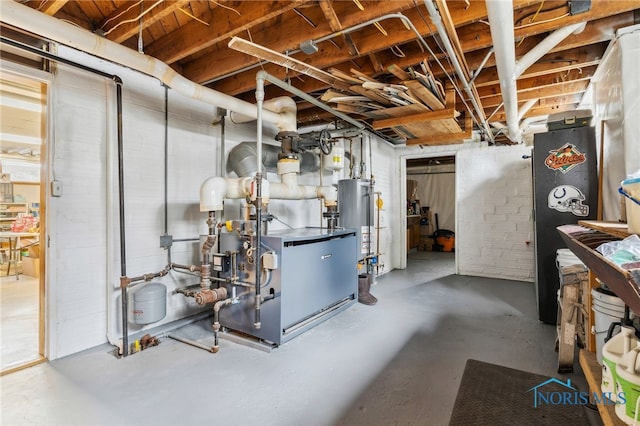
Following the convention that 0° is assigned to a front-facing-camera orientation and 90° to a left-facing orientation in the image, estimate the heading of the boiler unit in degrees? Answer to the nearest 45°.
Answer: approximately 315°

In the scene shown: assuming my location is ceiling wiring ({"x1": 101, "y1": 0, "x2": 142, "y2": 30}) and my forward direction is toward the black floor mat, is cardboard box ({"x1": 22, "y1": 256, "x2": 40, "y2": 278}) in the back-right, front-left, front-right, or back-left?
back-left

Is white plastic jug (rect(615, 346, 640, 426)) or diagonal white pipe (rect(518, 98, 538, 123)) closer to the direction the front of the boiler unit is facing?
the white plastic jug

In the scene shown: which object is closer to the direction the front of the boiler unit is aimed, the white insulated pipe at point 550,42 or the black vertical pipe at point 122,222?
the white insulated pipe

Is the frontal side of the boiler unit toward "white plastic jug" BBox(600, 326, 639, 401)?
yes

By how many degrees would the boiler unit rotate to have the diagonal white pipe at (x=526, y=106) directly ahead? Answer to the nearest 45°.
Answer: approximately 45° to its left

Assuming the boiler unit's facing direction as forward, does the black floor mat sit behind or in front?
in front

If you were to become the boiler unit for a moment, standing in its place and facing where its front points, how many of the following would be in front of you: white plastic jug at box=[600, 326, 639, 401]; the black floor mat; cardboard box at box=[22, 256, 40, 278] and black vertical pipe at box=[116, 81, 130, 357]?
2
